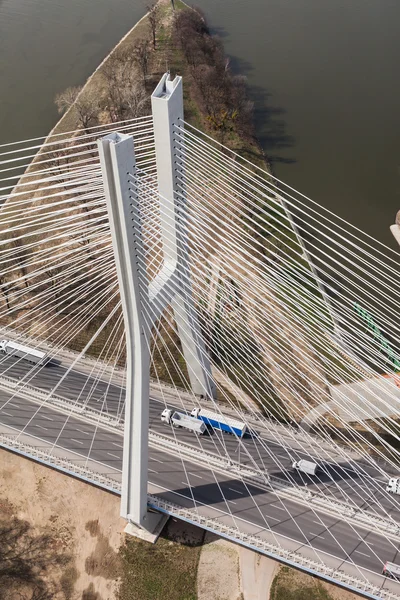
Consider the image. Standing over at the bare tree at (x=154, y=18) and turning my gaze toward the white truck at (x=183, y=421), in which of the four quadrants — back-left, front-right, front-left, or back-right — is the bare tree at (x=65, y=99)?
front-right

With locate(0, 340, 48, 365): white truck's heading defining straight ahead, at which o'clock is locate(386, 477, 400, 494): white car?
The white car is roughly at 6 o'clock from the white truck.

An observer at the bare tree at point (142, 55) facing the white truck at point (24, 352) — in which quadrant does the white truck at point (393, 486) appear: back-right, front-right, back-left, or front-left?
front-left

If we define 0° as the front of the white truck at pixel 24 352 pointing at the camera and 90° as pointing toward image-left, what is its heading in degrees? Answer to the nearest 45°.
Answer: approximately 135°
